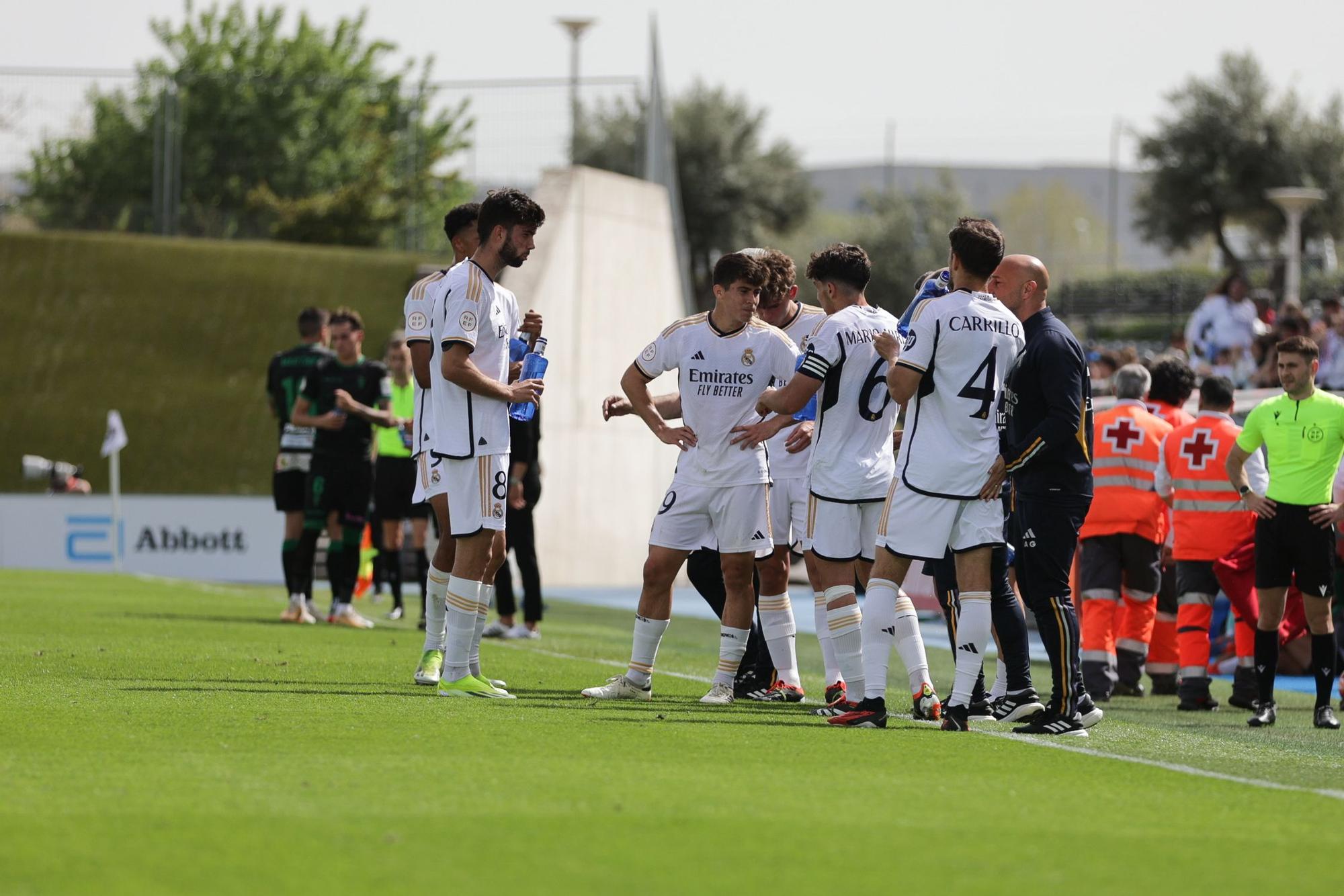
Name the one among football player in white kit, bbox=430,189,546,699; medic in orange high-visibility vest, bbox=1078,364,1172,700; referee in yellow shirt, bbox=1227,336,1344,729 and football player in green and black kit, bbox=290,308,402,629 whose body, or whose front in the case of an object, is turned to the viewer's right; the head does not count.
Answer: the football player in white kit

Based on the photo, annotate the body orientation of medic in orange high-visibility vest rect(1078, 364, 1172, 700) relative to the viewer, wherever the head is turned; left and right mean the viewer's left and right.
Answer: facing away from the viewer

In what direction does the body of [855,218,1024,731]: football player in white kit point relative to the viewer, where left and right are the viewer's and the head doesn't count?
facing away from the viewer and to the left of the viewer

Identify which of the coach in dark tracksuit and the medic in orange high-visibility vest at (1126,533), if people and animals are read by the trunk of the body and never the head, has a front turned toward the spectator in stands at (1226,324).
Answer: the medic in orange high-visibility vest

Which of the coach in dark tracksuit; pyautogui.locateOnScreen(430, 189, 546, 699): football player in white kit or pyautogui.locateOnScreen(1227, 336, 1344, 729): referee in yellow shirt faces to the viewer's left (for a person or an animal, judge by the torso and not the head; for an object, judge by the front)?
the coach in dark tracksuit

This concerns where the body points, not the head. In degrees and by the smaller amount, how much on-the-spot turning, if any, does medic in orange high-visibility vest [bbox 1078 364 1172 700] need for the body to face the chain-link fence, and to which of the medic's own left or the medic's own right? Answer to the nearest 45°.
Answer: approximately 45° to the medic's own left

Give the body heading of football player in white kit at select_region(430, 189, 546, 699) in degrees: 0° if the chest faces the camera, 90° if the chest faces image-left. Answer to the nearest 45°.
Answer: approximately 270°

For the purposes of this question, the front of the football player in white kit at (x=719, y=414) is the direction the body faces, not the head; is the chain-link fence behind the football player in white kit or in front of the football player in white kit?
behind

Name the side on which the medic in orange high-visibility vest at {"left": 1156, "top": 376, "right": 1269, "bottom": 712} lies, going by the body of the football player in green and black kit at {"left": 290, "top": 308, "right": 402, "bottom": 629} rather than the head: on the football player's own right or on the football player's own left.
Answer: on the football player's own left

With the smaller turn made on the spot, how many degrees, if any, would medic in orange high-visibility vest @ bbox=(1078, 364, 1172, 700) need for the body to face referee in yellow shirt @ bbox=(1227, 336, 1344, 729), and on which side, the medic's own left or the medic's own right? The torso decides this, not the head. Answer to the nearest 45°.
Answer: approximately 135° to the medic's own right

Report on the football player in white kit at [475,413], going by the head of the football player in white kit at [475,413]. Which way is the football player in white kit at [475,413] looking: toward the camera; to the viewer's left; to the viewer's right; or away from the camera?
to the viewer's right

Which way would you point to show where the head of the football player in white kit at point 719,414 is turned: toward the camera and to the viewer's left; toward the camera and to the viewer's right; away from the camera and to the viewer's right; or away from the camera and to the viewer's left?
toward the camera and to the viewer's right

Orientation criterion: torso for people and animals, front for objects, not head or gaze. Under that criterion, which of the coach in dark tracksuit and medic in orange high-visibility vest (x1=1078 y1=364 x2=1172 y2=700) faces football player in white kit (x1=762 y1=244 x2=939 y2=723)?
the coach in dark tracksuit

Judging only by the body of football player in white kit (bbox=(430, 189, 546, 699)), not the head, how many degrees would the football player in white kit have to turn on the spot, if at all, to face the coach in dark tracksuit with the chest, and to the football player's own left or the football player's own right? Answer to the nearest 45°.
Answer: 0° — they already face them

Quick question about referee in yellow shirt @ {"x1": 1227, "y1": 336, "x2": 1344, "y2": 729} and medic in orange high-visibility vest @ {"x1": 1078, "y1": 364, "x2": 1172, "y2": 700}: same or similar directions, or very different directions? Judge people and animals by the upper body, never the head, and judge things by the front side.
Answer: very different directions

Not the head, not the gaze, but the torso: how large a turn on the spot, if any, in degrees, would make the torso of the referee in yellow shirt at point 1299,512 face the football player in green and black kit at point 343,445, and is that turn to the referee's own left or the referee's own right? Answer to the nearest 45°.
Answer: approximately 90° to the referee's own right

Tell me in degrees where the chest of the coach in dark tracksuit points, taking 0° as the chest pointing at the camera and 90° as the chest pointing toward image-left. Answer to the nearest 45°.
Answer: approximately 90°
